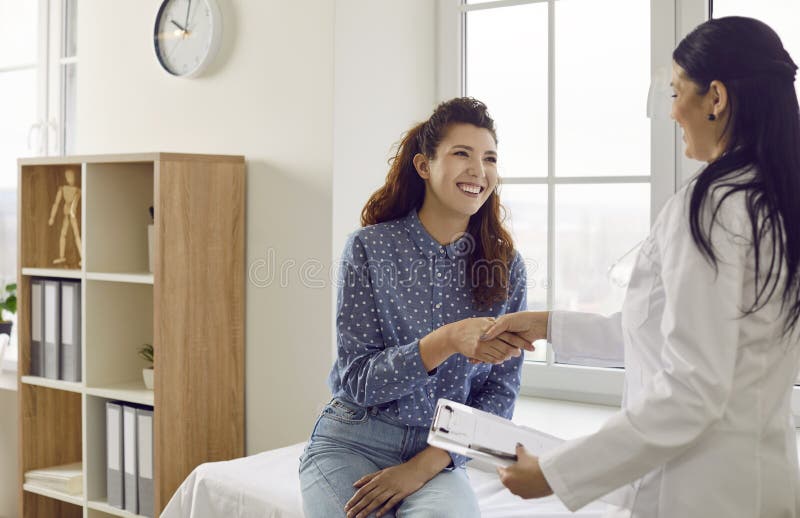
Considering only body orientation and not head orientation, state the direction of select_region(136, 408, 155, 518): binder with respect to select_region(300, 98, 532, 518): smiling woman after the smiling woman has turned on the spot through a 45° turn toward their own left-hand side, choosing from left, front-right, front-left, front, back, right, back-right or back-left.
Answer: back-left

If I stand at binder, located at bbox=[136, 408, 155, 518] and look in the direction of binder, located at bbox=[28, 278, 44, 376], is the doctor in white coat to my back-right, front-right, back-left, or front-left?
back-left

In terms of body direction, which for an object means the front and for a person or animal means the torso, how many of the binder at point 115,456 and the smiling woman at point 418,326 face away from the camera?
0

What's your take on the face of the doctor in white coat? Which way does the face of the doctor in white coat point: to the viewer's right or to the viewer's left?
to the viewer's left

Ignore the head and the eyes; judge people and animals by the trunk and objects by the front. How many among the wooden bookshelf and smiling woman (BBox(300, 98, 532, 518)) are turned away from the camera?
0

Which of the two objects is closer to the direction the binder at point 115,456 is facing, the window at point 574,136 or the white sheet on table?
the white sheet on table

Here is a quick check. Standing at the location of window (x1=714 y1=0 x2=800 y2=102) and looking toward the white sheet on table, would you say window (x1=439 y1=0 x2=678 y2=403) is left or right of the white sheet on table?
right

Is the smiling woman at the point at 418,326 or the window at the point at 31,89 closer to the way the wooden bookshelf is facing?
the smiling woman

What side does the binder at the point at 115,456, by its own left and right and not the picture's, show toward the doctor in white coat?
left

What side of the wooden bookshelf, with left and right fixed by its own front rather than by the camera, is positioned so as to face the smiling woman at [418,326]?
left

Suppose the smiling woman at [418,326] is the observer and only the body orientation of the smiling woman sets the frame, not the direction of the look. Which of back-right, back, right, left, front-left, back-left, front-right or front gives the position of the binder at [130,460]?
back

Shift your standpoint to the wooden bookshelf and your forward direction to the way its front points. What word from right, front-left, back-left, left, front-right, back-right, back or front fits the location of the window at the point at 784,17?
left
